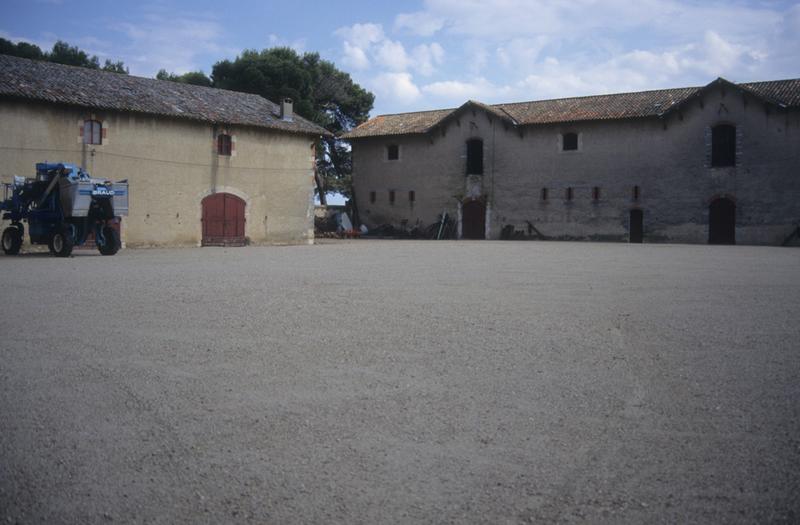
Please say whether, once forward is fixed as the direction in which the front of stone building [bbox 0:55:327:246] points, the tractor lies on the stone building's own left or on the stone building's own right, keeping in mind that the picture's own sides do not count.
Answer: on the stone building's own right

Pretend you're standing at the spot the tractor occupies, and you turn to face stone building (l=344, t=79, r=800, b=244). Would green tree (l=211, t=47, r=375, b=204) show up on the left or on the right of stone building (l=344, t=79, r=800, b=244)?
left

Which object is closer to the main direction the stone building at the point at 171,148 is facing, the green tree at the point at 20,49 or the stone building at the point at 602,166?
the stone building

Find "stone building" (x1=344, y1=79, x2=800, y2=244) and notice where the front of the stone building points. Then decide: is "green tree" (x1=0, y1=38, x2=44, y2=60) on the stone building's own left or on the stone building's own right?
on the stone building's own right

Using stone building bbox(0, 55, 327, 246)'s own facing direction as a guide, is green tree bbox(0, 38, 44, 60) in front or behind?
behind

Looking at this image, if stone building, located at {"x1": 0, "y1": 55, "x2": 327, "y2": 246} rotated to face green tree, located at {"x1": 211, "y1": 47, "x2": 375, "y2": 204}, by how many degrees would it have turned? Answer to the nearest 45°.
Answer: approximately 135° to its left

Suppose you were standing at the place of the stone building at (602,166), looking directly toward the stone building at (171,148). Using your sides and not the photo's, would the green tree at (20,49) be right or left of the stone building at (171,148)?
right

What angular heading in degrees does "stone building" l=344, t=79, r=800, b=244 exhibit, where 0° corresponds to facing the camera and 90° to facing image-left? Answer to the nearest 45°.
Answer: approximately 45°

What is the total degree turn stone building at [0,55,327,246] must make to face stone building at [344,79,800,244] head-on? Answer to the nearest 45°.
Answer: approximately 45° to its left

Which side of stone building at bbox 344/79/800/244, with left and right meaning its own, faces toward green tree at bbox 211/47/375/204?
right

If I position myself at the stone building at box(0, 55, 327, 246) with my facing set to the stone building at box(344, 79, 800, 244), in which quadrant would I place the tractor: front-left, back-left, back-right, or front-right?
back-right

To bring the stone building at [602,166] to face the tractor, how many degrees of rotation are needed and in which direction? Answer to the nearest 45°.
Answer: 0° — it already faces it
